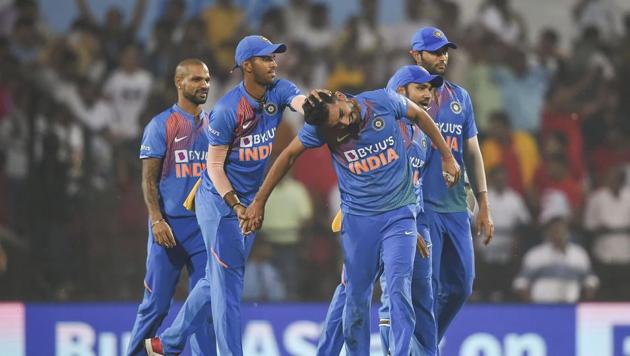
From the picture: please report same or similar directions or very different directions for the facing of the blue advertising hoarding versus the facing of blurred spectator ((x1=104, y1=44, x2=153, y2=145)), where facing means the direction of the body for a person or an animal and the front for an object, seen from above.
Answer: same or similar directions

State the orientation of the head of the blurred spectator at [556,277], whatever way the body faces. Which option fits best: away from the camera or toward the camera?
toward the camera

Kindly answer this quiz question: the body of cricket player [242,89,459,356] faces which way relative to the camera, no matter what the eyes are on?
toward the camera

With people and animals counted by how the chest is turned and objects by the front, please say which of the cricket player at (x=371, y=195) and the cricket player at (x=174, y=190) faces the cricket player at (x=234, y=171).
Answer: the cricket player at (x=174, y=190)

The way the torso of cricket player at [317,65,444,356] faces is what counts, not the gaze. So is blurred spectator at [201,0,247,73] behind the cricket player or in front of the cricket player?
behind

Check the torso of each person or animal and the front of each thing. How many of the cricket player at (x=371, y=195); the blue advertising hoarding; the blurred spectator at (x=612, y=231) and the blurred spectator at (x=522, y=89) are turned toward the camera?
4

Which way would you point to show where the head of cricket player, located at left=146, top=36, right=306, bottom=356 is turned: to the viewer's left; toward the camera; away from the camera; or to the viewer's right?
to the viewer's right

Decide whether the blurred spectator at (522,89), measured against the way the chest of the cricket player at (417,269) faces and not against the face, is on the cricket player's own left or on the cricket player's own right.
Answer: on the cricket player's own left

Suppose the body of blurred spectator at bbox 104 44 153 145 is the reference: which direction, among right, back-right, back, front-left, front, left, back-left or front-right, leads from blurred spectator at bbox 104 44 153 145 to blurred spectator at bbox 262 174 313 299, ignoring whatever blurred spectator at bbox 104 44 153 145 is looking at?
front-left

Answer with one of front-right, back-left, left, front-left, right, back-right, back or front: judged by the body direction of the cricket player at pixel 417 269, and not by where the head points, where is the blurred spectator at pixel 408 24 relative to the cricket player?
back-left

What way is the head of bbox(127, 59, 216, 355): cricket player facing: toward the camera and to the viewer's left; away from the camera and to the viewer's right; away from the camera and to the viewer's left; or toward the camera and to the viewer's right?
toward the camera and to the viewer's right

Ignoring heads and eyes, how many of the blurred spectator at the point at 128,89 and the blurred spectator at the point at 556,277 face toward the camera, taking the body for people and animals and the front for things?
2

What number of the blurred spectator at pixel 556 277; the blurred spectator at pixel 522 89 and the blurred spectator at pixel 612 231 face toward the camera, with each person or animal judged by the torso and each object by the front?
3
